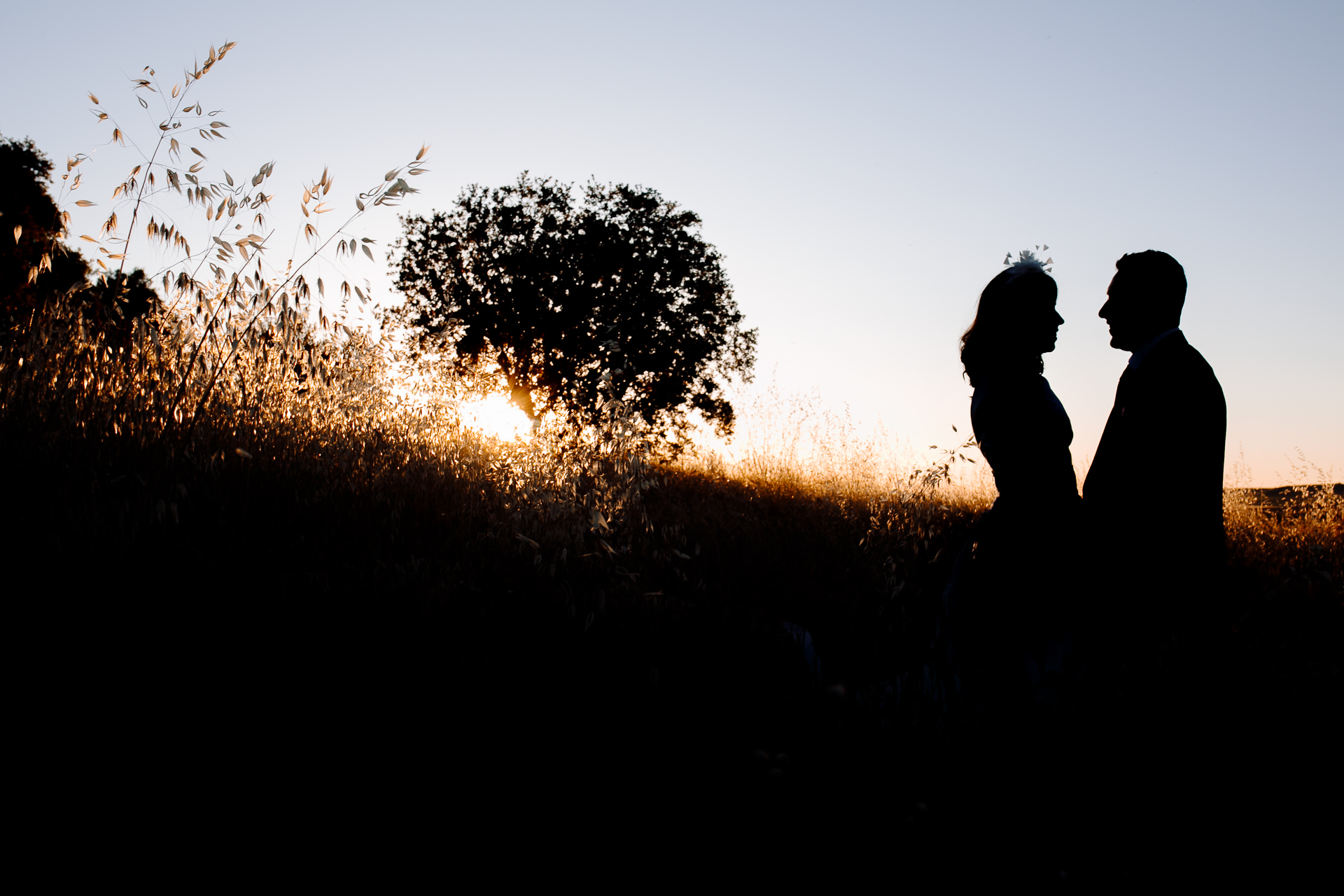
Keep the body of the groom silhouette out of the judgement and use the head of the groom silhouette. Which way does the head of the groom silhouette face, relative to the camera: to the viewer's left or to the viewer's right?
to the viewer's left

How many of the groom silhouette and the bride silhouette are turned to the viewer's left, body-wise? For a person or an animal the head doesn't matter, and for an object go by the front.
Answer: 1

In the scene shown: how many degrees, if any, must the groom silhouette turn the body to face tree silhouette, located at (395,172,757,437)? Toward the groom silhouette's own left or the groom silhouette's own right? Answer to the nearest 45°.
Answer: approximately 45° to the groom silhouette's own right

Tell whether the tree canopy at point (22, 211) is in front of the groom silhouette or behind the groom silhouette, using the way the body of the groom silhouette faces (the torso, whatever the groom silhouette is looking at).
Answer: in front

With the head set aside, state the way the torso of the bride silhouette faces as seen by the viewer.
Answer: to the viewer's right

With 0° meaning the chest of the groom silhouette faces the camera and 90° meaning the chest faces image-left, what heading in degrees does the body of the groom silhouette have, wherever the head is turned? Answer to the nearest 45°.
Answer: approximately 90°

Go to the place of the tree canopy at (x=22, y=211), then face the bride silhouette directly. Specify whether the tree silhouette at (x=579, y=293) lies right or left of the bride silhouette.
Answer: left

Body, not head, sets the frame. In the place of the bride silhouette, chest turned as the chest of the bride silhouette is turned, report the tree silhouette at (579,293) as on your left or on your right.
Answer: on your left

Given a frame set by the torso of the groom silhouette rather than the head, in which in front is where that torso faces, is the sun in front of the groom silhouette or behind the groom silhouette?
in front

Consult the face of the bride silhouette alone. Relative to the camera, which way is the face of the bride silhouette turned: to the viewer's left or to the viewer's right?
to the viewer's right

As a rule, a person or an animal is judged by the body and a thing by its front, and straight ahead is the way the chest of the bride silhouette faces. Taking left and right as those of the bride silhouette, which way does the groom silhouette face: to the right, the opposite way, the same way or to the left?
the opposite way
